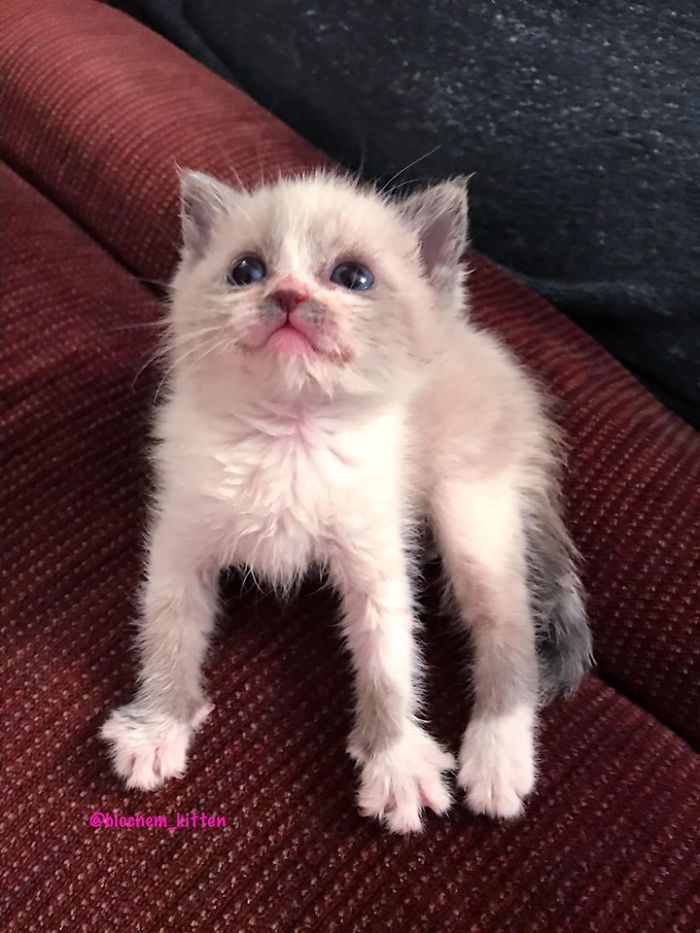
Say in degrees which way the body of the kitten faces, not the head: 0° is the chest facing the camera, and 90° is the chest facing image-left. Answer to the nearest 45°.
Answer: approximately 45°
